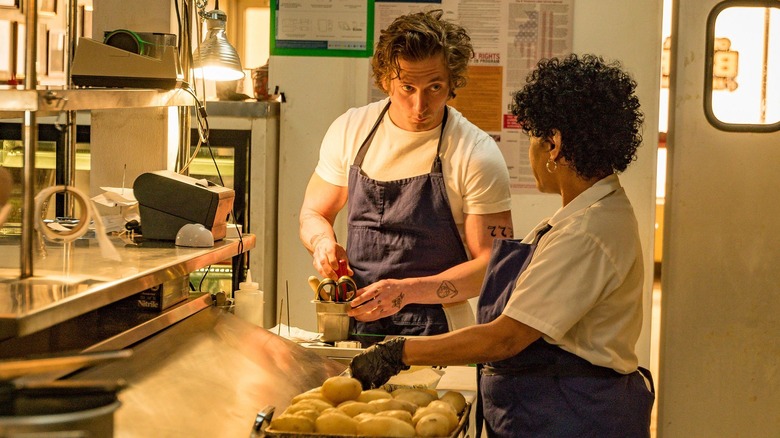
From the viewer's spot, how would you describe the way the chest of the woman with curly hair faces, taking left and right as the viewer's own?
facing to the left of the viewer

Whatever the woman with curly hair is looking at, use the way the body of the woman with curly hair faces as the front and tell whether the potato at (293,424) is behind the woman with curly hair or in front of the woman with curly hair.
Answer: in front

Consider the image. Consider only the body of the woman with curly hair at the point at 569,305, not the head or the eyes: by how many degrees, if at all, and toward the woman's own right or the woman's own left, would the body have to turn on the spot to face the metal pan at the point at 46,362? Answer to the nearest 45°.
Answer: approximately 45° to the woman's own left

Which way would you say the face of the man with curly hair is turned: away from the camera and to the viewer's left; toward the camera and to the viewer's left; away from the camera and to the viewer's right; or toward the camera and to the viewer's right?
toward the camera and to the viewer's right

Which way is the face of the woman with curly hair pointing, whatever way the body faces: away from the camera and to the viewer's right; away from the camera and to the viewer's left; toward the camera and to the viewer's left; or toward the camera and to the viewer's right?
away from the camera and to the viewer's left

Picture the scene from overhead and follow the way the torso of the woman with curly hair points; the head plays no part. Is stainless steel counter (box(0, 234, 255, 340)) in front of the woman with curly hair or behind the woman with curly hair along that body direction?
in front

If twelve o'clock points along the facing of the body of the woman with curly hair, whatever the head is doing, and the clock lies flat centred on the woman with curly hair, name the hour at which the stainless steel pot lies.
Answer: The stainless steel pot is roughly at 10 o'clock from the woman with curly hair.
